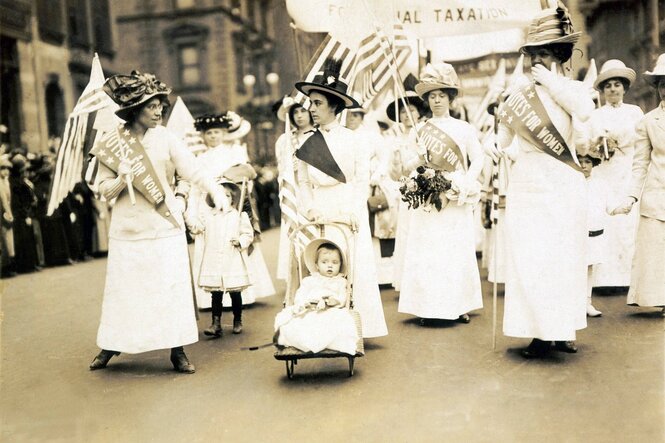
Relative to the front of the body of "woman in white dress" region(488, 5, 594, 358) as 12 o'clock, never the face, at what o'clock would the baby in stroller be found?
The baby in stroller is roughly at 2 o'clock from the woman in white dress.

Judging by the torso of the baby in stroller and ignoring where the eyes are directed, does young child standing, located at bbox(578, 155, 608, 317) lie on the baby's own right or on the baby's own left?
on the baby's own left

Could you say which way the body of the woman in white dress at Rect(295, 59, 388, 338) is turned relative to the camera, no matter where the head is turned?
toward the camera

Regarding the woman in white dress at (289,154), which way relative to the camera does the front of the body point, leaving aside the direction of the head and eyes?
toward the camera

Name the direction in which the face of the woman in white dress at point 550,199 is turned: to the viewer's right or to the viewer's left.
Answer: to the viewer's left

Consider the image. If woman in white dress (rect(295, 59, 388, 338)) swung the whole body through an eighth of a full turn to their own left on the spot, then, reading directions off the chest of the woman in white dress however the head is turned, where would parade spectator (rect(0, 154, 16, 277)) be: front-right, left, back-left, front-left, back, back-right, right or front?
back

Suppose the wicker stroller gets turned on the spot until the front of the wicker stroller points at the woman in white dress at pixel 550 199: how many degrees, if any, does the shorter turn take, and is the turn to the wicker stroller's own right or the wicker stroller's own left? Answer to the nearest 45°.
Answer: approximately 90° to the wicker stroller's own left

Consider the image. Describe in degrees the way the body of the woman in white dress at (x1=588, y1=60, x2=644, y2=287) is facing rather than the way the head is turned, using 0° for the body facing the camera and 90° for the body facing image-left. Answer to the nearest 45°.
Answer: approximately 0°
